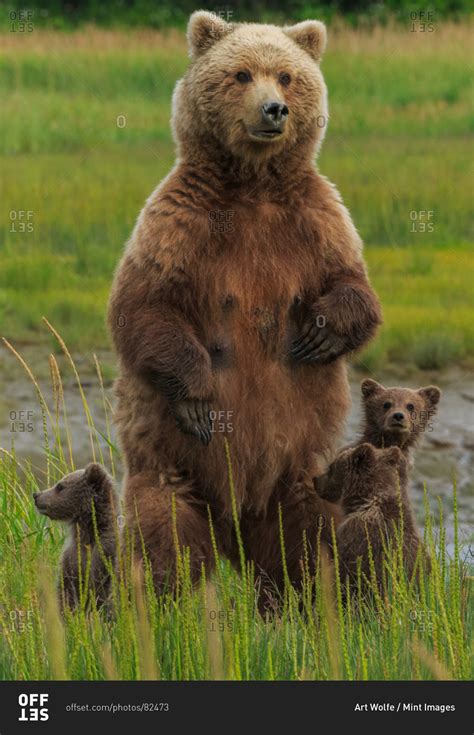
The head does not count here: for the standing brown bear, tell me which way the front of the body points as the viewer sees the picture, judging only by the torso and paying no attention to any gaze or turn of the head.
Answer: toward the camera
